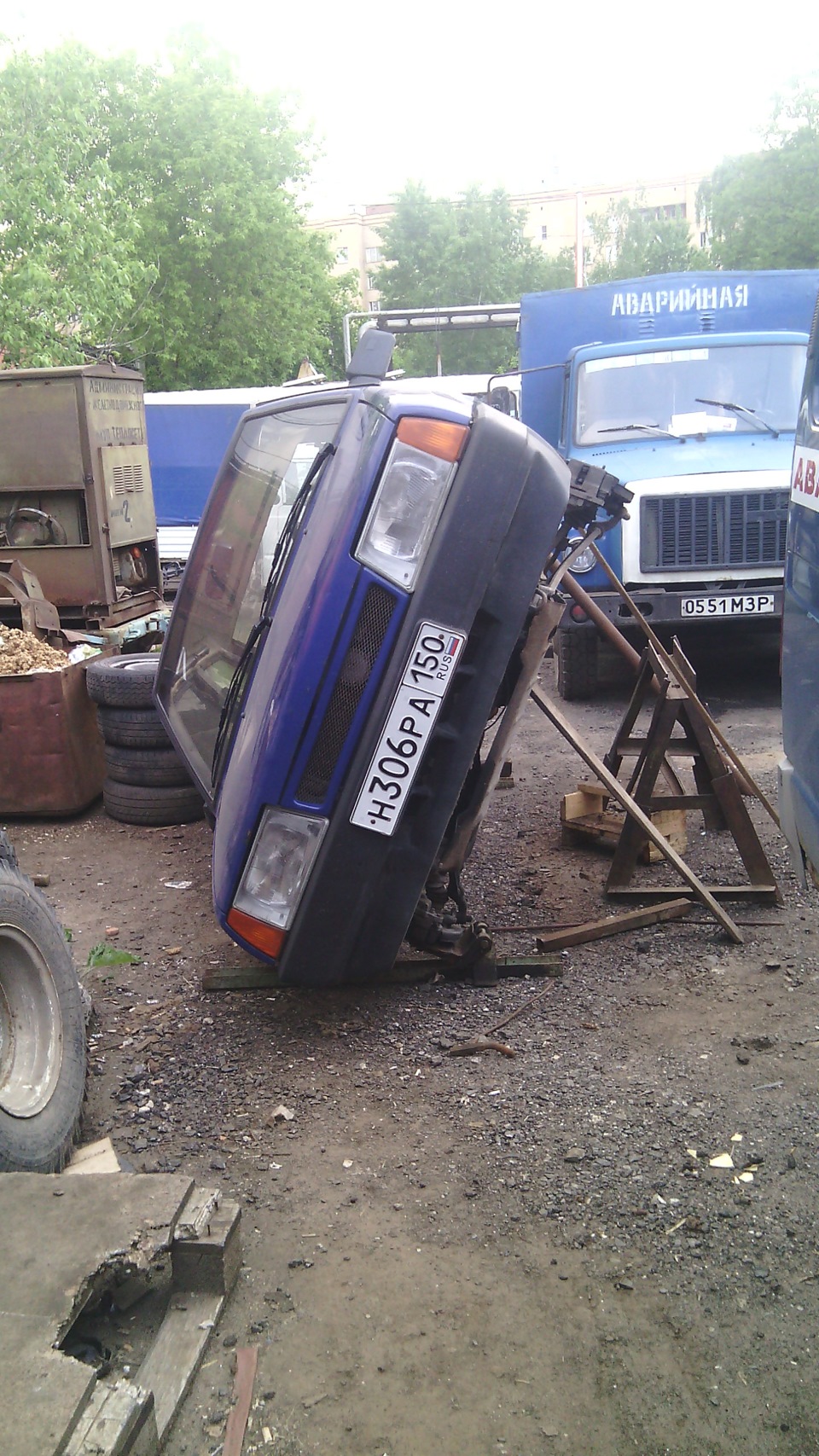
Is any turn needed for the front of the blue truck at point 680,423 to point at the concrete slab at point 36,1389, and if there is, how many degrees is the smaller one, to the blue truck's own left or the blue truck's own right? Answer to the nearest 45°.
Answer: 0° — it already faces it

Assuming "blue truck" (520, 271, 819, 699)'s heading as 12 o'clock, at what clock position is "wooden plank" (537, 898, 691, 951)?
The wooden plank is roughly at 12 o'clock from the blue truck.

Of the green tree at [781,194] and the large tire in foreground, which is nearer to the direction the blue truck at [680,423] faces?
the large tire in foreground

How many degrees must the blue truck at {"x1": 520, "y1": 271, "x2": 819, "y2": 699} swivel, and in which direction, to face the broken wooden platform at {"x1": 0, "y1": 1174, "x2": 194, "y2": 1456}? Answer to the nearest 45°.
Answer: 0° — it already faces it

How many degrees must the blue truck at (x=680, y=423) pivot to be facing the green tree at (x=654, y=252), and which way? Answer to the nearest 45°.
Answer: approximately 180°

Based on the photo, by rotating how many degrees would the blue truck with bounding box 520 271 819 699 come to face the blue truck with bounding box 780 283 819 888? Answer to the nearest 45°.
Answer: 0° — it already faces it

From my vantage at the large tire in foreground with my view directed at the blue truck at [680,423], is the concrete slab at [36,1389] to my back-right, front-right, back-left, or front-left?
back-right

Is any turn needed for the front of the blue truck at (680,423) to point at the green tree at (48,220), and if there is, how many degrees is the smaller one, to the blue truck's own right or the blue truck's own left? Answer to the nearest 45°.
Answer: approximately 135° to the blue truck's own right

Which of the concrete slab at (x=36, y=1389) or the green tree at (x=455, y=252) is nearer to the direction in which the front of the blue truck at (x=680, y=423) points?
the concrete slab

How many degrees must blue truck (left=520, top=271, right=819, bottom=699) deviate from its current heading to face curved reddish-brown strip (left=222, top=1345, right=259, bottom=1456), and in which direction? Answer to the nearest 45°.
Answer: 0° — it already faces it

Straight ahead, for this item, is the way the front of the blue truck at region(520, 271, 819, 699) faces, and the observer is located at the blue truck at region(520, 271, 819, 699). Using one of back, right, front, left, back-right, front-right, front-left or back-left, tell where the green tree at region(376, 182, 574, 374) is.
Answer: back

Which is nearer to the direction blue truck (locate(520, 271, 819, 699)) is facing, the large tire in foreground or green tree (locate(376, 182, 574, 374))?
the large tire in foreground
